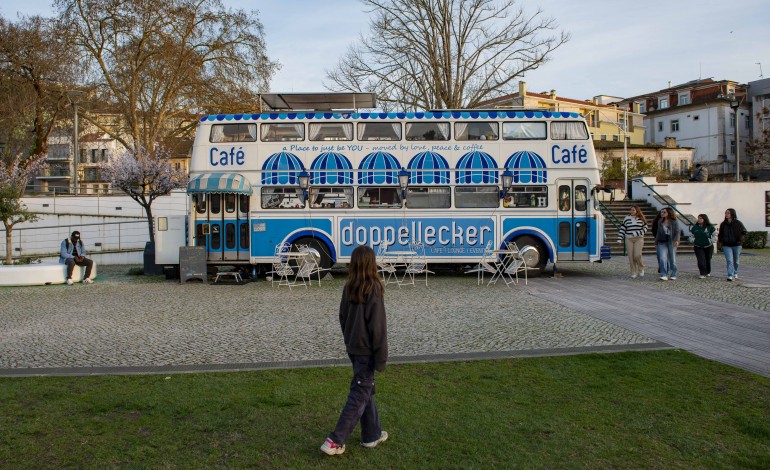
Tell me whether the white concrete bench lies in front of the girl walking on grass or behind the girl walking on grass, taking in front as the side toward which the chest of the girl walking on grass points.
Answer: in front

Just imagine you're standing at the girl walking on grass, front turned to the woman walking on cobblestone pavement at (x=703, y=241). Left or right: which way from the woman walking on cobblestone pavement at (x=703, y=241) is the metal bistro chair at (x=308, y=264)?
left

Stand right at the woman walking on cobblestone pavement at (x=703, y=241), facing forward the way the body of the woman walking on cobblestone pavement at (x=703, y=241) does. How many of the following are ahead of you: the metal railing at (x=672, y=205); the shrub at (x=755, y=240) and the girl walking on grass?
1

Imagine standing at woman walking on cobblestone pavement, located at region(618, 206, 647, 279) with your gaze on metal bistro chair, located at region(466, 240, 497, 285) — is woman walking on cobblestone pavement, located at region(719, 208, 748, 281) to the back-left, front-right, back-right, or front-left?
back-left

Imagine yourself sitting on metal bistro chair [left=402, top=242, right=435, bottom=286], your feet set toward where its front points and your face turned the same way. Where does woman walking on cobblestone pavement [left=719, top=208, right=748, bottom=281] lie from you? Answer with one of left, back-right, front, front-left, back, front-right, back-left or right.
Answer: left

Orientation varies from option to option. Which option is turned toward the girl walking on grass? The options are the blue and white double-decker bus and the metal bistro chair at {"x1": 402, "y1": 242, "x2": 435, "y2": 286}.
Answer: the metal bistro chair

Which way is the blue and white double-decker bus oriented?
to the viewer's right

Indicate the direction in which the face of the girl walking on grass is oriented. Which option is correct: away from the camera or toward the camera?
away from the camera

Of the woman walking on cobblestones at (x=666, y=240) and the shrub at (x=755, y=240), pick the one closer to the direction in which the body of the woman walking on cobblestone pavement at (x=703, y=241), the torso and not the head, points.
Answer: the woman walking on cobblestones

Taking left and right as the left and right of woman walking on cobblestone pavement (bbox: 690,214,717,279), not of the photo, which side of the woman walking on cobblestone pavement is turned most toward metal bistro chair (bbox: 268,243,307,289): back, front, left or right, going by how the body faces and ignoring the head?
right

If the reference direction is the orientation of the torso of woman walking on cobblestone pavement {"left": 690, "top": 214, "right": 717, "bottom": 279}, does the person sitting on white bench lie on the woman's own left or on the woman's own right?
on the woman's own right

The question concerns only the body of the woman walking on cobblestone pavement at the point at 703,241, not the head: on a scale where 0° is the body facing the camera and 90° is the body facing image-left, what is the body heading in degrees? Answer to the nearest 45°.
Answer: approximately 0°

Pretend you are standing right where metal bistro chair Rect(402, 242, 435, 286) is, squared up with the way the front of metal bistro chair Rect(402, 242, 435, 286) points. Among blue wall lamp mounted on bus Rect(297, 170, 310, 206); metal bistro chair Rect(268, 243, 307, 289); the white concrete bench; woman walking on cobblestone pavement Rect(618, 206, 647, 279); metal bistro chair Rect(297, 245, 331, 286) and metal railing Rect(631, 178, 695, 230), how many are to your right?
4

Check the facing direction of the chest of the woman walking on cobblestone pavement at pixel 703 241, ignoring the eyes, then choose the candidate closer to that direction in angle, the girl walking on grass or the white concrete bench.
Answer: the girl walking on grass

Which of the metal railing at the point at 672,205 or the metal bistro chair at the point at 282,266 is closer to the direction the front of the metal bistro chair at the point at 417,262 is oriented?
the metal bistro chair

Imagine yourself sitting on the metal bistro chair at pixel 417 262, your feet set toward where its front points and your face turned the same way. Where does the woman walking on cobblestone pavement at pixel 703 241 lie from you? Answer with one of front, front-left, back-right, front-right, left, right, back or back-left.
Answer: left

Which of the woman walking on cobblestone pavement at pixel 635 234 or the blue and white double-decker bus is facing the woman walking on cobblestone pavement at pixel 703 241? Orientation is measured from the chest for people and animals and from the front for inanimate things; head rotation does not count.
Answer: the blue and white double-decker bus

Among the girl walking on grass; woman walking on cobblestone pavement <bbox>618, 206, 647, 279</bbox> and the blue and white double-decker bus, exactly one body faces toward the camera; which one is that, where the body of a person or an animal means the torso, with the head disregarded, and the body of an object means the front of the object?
the woman walking on cobblestone pavement

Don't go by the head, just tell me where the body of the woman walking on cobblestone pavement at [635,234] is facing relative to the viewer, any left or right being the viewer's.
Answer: facing the viewer
